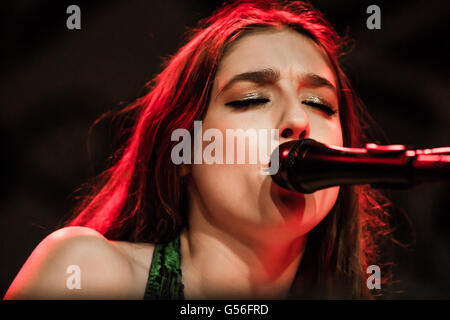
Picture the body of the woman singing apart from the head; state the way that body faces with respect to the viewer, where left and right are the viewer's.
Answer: facing the viewer and to the right of the viewer

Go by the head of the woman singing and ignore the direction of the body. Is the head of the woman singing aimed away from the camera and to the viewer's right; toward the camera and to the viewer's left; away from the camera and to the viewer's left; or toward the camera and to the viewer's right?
toward the camera and to the viewer's right

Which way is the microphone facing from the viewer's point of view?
to the viewer's left

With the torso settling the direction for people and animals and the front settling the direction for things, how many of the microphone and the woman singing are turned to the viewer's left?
1
